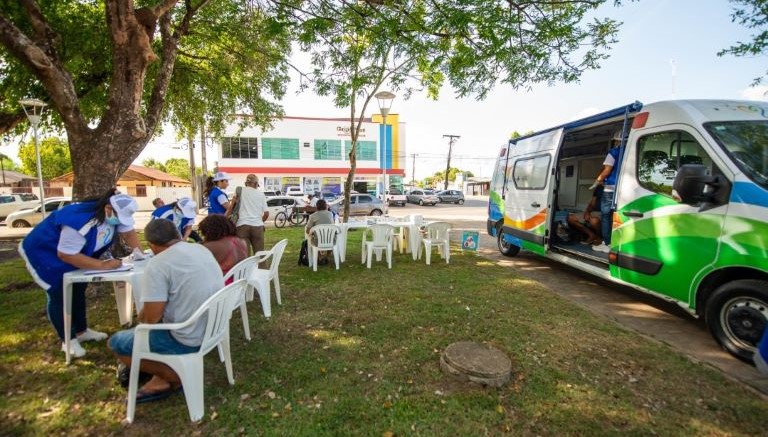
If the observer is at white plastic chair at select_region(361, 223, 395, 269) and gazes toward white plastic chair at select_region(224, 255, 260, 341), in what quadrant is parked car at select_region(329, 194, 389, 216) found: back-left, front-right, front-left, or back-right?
back-right

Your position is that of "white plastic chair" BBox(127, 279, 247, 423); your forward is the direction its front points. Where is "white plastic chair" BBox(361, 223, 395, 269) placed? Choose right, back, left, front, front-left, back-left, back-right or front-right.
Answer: right

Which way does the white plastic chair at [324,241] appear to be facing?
away from the camera

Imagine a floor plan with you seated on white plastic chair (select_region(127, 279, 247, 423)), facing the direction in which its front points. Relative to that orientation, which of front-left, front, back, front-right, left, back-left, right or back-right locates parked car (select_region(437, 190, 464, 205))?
right

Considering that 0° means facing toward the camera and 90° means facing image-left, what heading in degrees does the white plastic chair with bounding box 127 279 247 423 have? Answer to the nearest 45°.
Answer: approximately 135°

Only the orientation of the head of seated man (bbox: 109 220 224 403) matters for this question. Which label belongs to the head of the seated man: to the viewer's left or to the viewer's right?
to the viewer's left

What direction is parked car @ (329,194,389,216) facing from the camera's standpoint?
to the viewer's left

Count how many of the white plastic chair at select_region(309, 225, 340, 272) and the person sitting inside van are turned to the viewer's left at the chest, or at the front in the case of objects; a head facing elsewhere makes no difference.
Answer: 1

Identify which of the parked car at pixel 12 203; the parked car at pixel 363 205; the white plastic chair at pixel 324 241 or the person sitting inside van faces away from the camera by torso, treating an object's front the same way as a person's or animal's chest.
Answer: the white plastic chair

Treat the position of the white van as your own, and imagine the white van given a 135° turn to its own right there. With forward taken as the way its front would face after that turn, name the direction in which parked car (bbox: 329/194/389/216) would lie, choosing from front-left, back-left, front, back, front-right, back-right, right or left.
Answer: front-right

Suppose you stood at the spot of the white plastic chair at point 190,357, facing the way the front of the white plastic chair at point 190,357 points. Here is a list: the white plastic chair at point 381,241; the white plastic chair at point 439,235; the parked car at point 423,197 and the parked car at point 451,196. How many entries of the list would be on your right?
4

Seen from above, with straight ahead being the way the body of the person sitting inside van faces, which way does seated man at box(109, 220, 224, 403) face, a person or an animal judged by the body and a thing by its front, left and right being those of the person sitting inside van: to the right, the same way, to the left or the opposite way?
the same way

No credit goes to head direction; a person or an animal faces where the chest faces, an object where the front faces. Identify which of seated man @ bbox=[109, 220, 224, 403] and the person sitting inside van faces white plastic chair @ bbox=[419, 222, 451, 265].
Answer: the person sitting inside van

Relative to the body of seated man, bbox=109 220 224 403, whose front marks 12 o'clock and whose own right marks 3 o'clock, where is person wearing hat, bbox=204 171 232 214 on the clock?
The person wearing hat is roughly at 2 o'clock from the seated man.

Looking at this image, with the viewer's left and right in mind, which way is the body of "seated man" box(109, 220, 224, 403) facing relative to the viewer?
facing away from the viewer and to the left of the viewer

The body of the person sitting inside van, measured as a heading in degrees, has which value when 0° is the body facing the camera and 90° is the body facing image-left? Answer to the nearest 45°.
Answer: approximately 90°
